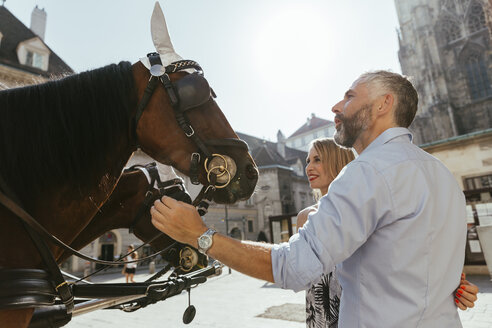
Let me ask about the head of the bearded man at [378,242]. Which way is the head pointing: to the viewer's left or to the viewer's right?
to the viewer's left

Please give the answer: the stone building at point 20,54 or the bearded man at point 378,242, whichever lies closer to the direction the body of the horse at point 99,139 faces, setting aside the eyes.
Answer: the bearded man

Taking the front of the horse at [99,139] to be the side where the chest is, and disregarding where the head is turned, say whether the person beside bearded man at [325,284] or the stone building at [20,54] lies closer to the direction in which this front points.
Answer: the person beside bearded man

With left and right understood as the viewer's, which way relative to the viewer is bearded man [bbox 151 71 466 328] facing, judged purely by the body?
facing away from the viewer and to the left of the viewer

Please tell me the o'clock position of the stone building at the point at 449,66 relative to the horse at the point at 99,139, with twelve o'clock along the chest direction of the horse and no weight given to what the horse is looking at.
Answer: The stone building is roughly at 11 o'clock from the horse.

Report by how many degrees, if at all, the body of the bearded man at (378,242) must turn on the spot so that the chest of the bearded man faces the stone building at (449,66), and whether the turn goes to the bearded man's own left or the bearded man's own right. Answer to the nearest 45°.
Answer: approximately 90° to the bearded man's own right

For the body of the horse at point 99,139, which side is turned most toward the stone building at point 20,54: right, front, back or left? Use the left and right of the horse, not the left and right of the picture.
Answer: left

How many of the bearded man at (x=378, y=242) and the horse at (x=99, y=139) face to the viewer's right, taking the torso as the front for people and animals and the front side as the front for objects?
1

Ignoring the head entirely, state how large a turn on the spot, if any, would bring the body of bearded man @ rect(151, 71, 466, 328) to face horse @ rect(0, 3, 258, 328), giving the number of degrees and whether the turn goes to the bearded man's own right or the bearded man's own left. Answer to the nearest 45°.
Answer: approximately 45° to the bearded man's own left

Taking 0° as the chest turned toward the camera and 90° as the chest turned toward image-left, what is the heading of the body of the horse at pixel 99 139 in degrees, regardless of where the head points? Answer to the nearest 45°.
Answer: approximately 270°
